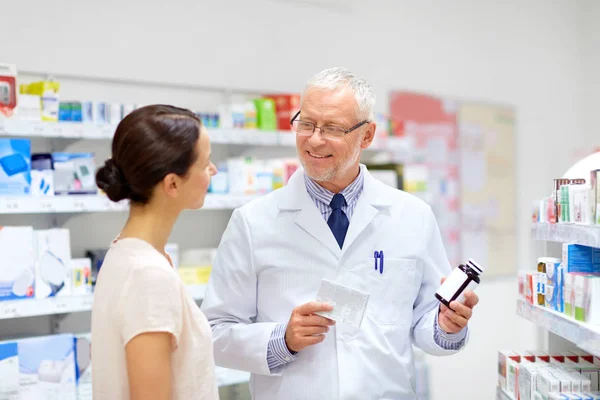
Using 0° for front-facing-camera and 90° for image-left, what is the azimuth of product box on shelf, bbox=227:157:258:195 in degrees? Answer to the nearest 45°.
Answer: approximately 0°

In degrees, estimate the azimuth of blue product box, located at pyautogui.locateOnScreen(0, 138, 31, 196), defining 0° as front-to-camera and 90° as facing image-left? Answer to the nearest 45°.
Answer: approximately 0°

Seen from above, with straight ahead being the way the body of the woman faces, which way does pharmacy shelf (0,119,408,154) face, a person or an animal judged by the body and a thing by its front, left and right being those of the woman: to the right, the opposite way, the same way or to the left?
to the right

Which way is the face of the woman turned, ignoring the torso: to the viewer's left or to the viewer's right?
to the viewer's right

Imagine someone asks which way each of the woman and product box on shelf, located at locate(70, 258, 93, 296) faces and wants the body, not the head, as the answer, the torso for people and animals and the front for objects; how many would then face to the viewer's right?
1
